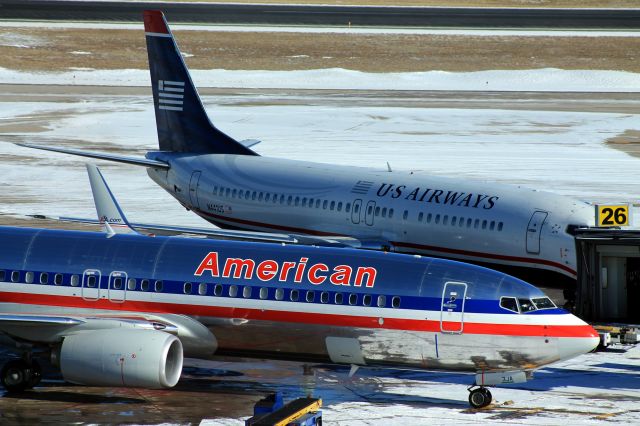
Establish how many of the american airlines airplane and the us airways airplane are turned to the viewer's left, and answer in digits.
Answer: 0

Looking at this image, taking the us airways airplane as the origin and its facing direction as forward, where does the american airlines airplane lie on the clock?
The american airlines airplane is roughly at 2 o'clock from the us airways airplane.

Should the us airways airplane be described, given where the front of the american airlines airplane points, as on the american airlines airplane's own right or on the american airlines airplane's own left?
on the american airlines airplane's own left

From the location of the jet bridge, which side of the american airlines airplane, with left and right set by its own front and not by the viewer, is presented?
front

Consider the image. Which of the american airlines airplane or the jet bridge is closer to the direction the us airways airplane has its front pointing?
the jet bridge

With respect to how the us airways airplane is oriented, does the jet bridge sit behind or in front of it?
in front

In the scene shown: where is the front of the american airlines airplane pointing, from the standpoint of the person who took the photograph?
facing to the right of the viewer
